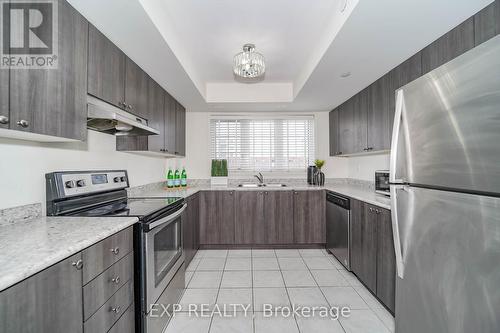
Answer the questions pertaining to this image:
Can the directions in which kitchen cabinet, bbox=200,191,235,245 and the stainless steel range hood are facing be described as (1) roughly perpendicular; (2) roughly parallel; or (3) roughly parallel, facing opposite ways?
roughly perpendicular

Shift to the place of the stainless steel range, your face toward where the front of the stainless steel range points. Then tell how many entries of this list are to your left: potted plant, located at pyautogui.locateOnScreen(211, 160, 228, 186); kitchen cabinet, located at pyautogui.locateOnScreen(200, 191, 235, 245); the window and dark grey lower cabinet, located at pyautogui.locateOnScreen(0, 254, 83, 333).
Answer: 3

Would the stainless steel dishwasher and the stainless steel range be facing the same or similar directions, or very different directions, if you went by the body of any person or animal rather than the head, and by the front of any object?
very different directions

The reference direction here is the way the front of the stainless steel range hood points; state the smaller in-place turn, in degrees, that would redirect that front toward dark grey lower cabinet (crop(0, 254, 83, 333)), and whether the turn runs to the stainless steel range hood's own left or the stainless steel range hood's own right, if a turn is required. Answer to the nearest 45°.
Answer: approximately 45° to the stainless steel range hood's own right

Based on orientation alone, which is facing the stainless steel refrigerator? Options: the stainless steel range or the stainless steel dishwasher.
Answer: the stainless steel range

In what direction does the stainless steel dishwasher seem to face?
to the viewer's left

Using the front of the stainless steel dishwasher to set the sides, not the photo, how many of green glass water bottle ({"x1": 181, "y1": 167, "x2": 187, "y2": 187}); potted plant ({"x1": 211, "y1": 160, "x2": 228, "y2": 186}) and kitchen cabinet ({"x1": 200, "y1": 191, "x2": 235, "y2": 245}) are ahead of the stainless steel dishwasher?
3

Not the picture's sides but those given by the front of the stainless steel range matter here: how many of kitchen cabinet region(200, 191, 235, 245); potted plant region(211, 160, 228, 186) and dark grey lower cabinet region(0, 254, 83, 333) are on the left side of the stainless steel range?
2

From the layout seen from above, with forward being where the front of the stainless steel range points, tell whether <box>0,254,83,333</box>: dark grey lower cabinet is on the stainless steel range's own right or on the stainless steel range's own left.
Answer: on the stainless steel range's own right

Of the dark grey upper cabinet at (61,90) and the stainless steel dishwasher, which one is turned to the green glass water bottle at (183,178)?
the stainless steel dishwasher

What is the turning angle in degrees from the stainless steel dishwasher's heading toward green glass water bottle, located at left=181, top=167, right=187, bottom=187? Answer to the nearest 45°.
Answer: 0° — it already faces it
